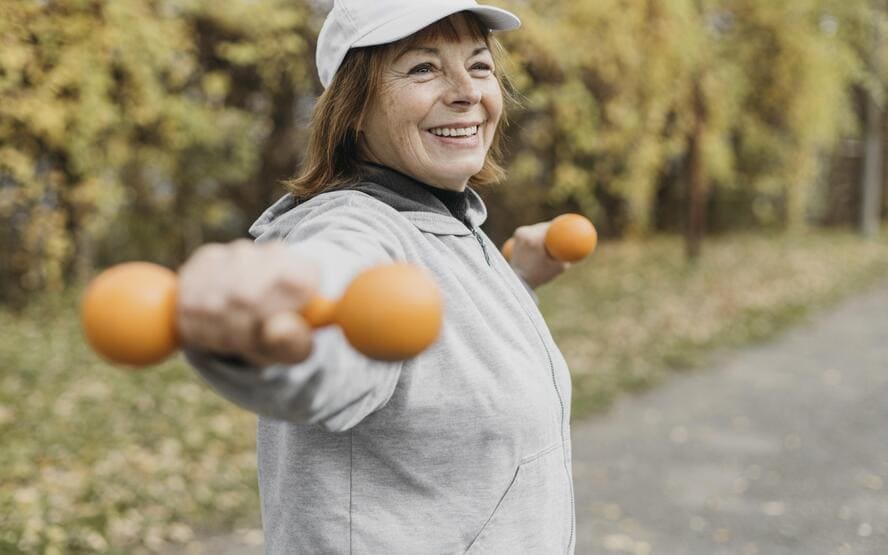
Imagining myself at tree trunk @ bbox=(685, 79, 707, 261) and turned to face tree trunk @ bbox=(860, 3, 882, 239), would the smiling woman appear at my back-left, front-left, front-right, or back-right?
back-right

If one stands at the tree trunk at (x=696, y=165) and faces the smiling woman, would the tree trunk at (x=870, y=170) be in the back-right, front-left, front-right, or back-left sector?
back-left

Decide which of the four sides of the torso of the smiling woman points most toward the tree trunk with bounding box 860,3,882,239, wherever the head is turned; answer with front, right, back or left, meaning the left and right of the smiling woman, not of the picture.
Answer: left

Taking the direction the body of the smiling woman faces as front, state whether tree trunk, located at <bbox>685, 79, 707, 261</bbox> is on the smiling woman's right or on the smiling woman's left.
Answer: on the smiling woman's left

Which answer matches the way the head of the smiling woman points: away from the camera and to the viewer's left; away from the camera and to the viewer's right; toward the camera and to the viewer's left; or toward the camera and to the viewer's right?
toward the camera and to the viewer's right
